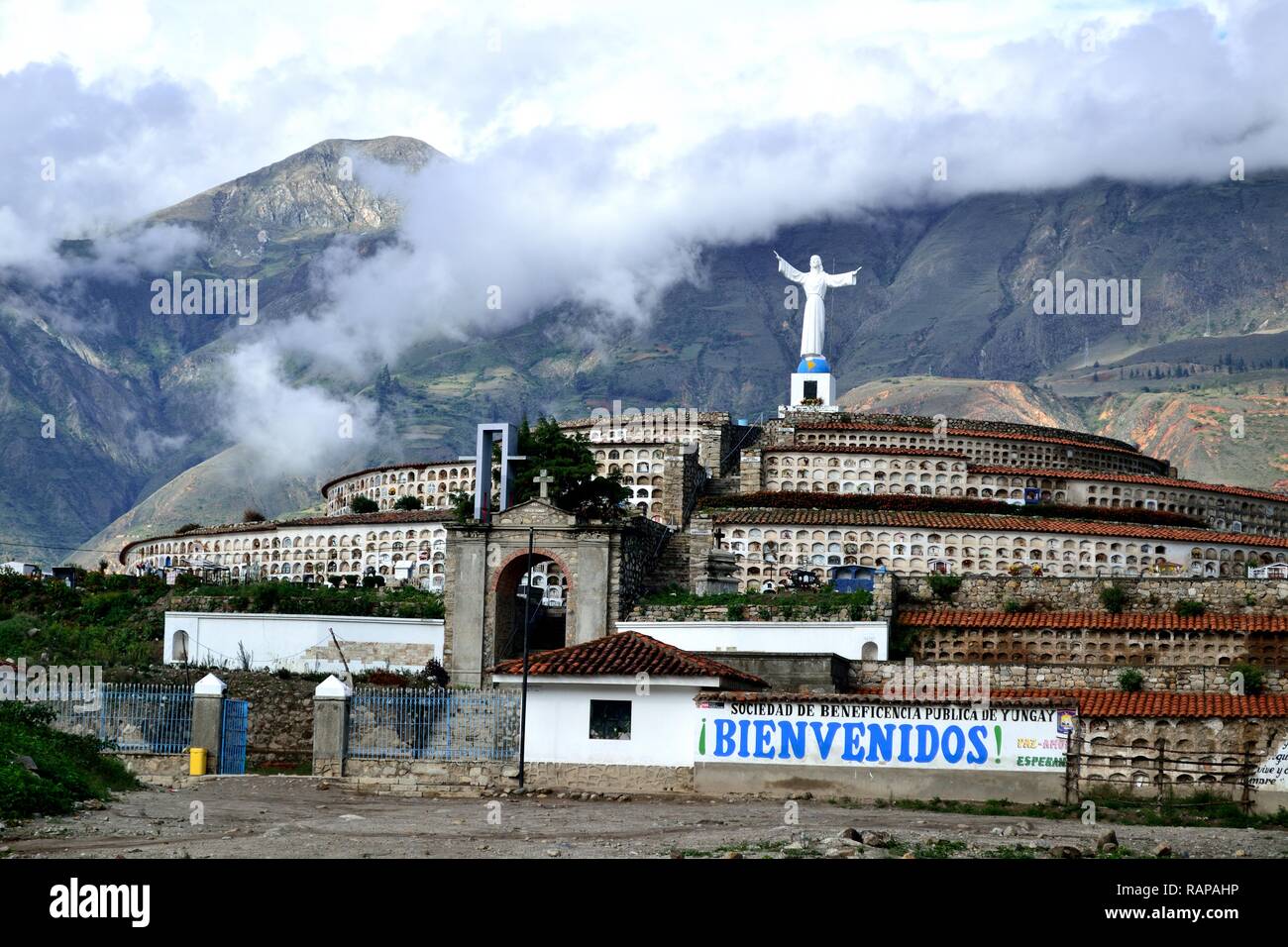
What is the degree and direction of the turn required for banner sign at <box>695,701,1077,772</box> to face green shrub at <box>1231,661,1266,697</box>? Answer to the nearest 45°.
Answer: approximately 135° to its left

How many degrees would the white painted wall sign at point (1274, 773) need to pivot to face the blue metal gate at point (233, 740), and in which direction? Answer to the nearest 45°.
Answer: approximately 90° to its right

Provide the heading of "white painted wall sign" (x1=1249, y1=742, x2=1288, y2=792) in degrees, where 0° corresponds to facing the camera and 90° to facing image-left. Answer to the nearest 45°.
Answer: approximately 0°

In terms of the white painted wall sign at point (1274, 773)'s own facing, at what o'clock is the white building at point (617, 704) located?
The white building is roughly at 3 o'clock from the white painted wall sign.

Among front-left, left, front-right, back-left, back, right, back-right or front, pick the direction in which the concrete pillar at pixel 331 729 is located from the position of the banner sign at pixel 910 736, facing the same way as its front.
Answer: right

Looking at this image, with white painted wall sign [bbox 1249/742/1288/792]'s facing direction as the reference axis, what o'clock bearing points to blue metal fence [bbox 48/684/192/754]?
The blue metal fence is roughly at 3 o'clock from the white painted wall sign.

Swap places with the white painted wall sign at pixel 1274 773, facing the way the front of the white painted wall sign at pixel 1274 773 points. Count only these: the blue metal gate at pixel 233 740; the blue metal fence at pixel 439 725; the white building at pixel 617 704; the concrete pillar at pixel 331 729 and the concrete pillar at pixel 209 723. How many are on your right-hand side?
5

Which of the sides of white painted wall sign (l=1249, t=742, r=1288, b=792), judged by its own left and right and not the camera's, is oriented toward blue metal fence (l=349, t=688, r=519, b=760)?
right

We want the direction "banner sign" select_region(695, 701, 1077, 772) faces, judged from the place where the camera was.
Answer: facing the viewer

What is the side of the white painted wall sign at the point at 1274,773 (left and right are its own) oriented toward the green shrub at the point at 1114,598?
back

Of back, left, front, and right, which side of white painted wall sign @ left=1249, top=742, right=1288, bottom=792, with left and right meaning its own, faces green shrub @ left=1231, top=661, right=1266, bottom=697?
back

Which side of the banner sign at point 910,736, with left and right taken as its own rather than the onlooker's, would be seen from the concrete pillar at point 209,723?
right

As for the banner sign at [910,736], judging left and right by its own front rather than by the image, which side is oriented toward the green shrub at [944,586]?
back
